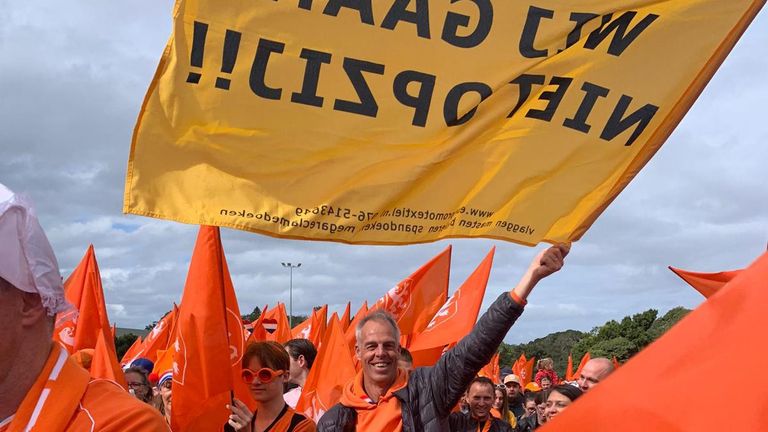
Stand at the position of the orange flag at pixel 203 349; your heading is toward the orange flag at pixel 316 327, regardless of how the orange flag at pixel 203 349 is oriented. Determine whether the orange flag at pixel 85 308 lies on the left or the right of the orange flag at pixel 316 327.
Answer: left

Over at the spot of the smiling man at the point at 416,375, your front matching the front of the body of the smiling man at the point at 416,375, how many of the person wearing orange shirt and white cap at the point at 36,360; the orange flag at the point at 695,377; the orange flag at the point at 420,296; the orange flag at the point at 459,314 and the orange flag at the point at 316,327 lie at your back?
3

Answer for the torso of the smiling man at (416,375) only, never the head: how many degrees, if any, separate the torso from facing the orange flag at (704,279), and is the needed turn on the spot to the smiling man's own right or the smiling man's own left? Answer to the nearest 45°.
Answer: approximately 135° to the smiling man's own left

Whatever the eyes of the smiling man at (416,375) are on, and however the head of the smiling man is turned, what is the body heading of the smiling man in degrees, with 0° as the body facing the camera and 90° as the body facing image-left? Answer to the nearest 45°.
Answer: approximately 0°

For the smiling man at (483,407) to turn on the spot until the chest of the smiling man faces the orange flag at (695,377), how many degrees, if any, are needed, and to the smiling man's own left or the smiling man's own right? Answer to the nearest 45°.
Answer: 0° — they already face it

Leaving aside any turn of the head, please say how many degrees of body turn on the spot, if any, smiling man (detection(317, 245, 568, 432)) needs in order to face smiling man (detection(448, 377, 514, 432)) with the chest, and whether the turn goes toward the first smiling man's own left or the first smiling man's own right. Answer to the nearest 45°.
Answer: approximately 180°

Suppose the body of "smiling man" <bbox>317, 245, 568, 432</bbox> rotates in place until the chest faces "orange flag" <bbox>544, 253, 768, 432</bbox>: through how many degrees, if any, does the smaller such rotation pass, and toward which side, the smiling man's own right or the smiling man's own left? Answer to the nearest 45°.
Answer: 0° — they already face it

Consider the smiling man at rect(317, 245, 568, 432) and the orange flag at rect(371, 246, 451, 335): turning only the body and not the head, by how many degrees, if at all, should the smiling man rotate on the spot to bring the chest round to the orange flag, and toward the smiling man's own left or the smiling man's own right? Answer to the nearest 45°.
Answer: approximately 180°

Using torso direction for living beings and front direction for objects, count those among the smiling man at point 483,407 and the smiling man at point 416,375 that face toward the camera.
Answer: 2
